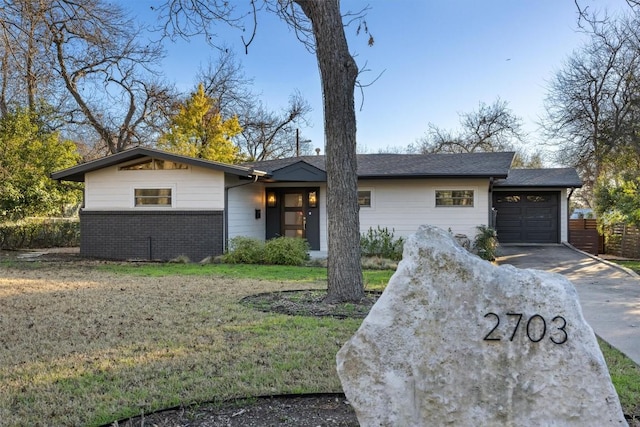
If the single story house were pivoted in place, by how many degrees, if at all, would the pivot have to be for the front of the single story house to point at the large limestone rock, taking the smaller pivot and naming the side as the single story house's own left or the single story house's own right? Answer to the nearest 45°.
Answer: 0° — it already faces it

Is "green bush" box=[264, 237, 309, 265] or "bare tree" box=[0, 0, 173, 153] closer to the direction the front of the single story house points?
the green bush

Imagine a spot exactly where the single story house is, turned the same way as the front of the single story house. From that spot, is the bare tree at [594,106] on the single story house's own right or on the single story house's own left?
on the single story house's own left

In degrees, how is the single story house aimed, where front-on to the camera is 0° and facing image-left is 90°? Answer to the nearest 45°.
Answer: approximately 0°

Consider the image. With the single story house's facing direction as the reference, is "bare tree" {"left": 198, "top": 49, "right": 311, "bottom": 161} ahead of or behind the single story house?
behind

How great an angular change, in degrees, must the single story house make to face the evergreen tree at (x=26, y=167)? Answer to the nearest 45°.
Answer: approximately 90° to its right

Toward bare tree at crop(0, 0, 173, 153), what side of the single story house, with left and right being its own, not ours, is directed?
right

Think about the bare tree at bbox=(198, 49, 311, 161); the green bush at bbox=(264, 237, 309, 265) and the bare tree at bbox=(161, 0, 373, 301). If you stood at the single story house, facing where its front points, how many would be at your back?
1

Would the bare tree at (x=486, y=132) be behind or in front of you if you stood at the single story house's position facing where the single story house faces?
behind

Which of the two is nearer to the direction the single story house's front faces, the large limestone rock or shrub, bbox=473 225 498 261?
the large limestone rock

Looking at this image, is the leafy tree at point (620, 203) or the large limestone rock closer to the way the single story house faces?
the large limestone rock

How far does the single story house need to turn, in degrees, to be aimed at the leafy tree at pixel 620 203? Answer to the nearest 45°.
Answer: approximately 90° to its left

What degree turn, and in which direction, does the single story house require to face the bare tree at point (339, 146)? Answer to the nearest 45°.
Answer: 0° — it already faces it
